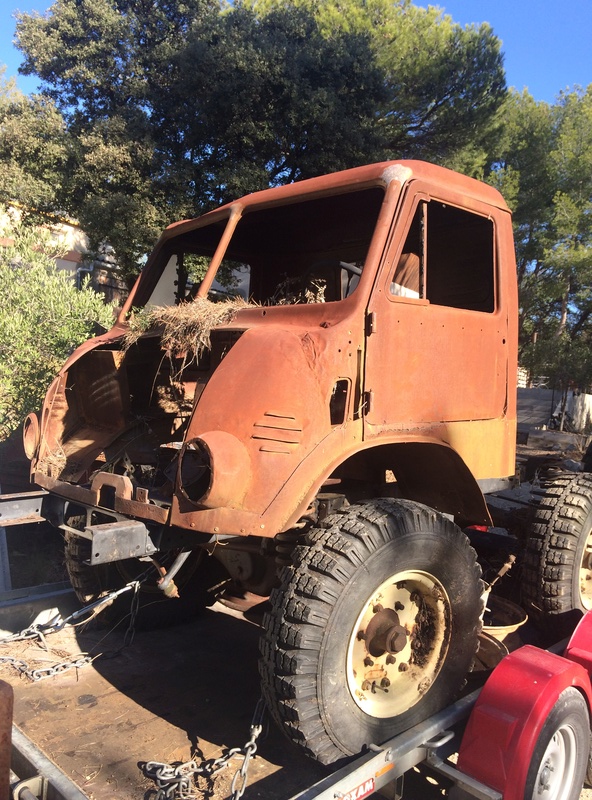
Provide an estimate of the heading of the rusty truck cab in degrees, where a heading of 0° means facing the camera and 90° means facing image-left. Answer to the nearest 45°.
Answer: approximately 45°

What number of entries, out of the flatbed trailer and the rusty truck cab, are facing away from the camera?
0

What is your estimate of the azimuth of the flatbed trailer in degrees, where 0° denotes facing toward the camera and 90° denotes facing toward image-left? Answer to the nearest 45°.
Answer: approximately 45°
